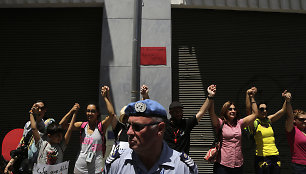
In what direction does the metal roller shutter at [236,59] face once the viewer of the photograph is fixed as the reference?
facing the viewer

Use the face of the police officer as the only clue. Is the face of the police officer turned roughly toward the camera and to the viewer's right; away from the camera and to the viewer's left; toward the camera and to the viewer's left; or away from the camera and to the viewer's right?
toward the camera and to the viewer's left

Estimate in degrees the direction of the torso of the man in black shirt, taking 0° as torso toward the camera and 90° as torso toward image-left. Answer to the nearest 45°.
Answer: approximately 0°

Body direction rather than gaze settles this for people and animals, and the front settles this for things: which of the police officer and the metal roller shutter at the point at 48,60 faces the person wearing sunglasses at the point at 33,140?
the metal roller shutter

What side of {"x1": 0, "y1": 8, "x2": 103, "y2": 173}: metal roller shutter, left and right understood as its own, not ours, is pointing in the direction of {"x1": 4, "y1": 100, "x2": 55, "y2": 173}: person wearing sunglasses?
front

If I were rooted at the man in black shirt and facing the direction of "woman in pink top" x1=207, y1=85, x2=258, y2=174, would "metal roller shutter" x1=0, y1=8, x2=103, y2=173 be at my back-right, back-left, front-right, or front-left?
back-left

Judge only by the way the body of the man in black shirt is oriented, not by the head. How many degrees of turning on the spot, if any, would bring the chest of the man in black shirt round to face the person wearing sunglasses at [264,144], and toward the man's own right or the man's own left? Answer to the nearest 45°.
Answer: approximately 135° to the man's own left

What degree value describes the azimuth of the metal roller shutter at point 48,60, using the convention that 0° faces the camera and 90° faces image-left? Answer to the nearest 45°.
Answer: approximately 0°

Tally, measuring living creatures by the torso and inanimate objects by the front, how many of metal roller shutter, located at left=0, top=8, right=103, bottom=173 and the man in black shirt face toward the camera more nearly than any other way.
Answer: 2

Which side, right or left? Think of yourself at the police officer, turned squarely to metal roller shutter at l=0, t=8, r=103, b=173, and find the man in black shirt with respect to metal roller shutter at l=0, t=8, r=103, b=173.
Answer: right

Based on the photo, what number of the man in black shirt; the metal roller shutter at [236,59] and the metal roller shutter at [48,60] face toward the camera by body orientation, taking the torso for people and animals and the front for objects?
3

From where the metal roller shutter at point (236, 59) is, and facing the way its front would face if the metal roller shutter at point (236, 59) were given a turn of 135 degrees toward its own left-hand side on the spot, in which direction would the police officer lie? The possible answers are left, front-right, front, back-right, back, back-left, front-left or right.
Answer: back-right

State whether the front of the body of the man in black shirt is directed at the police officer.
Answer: yes

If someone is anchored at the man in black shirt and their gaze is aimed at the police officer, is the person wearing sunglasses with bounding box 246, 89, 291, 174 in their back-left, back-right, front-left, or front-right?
back-left

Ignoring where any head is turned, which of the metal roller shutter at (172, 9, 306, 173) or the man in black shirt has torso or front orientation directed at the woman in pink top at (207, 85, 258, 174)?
the metal roller shutter
